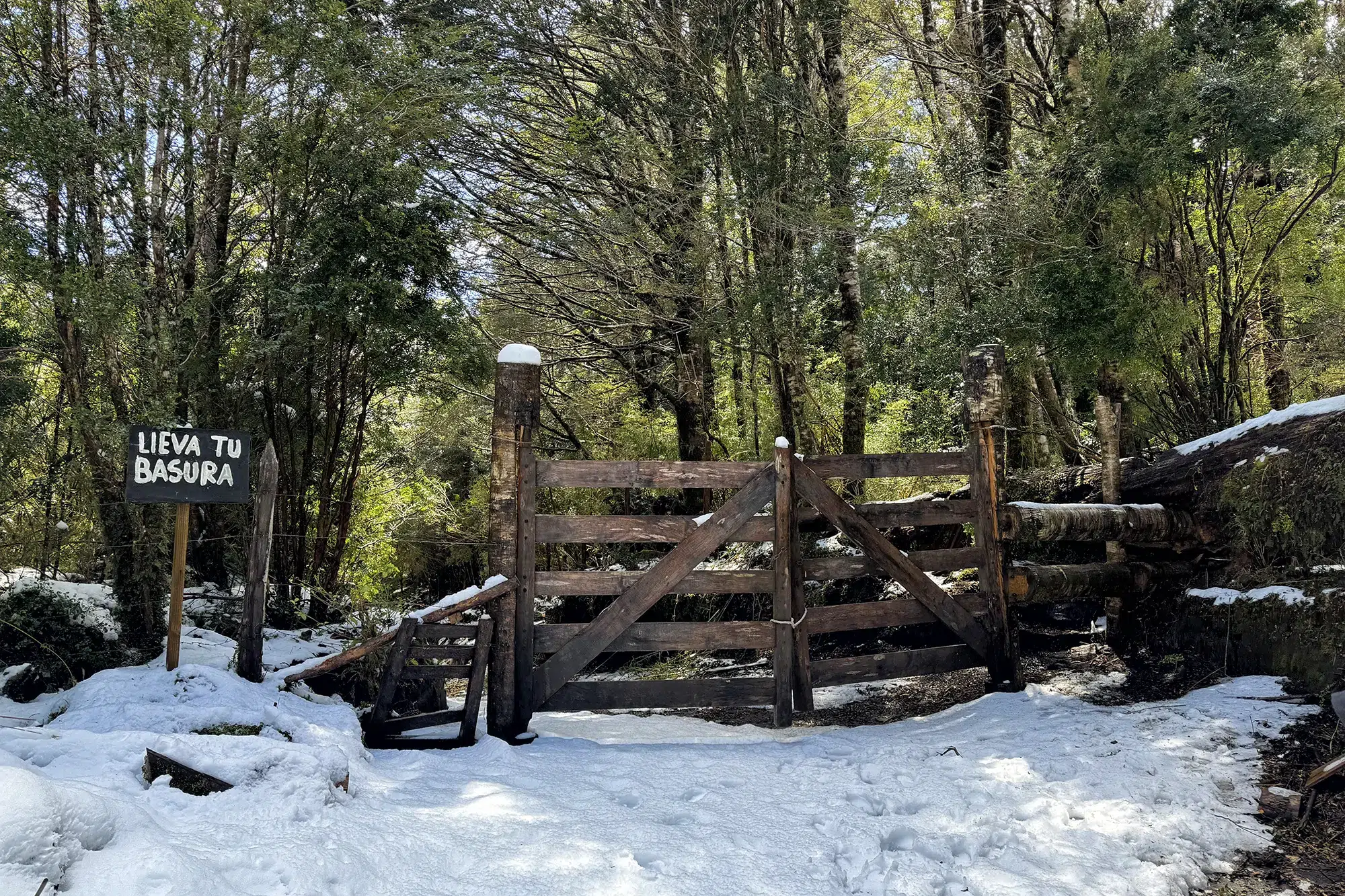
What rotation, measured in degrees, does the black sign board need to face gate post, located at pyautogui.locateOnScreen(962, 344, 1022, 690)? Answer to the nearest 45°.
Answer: approximately 90° to its left

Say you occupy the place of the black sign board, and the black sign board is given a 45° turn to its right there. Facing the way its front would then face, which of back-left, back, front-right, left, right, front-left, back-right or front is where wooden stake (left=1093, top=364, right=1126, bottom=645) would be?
back-left

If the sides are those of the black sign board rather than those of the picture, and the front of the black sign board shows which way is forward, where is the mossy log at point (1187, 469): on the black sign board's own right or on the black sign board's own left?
on the black sign board's own left

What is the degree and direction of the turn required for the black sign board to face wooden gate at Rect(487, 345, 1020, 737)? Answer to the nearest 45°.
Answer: approximately 90° to its left

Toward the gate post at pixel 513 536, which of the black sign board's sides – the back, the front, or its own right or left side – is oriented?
left

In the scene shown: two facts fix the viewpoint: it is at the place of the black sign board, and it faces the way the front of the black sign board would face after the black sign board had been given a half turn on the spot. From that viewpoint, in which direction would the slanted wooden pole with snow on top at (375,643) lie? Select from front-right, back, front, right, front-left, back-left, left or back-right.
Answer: right

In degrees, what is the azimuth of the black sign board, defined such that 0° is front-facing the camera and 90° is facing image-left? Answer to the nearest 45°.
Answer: approximately 0°
